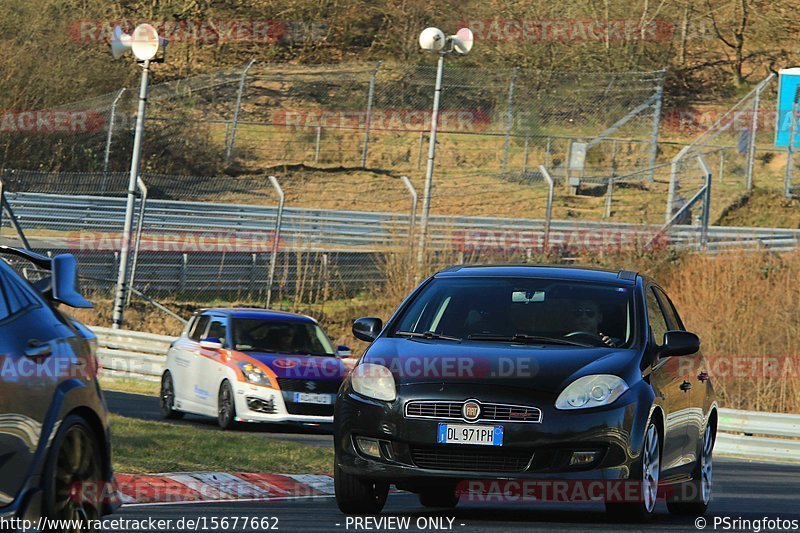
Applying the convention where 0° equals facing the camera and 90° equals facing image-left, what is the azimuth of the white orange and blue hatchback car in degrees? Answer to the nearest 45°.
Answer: approximately 315°

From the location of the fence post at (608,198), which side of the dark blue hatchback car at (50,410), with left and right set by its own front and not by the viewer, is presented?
back

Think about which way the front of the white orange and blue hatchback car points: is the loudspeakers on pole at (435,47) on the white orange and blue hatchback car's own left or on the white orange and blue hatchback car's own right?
on the white orange and blue hatchback car's own left

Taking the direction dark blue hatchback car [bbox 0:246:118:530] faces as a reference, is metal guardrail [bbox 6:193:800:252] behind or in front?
behind

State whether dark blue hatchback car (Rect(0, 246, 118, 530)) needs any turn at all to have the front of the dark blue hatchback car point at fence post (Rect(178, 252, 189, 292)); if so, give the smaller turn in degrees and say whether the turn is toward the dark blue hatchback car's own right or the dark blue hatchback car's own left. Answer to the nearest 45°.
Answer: approximately 135° to the dark blue hatchback car's own right

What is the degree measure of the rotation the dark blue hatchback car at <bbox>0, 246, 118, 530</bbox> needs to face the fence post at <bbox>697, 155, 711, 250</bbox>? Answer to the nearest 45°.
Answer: approximately 180°

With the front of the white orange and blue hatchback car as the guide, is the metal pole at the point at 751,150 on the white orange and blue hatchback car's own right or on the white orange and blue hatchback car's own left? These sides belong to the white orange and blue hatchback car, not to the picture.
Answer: on the white orange and blue hatchback car's own left

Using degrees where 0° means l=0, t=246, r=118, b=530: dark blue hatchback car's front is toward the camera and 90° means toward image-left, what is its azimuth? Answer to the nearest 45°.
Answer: approximately 45°
